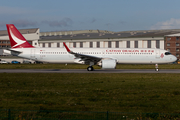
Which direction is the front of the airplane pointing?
to the viewer's right

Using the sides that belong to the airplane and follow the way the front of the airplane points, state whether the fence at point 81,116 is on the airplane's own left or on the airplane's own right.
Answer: on the airplane's own right
